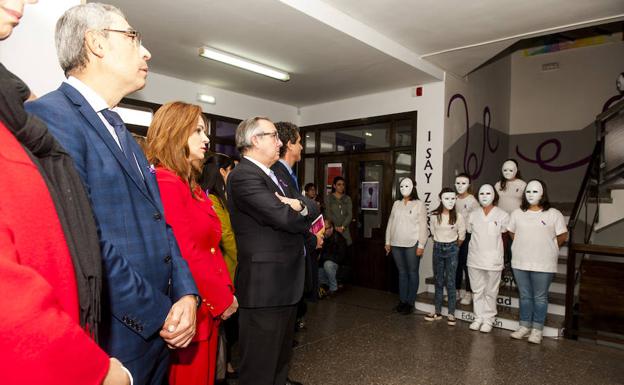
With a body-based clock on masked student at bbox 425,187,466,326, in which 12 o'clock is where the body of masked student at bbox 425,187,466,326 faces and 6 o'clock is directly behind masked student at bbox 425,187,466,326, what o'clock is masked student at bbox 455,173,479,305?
masked student at bbox 455,173,479,305 is roughly at 7 o'clock from masked student at bbox 425,187,466,326.

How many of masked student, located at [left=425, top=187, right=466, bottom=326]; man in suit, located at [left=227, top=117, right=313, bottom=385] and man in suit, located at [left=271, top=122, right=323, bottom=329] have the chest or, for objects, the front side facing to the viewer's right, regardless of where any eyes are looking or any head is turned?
2

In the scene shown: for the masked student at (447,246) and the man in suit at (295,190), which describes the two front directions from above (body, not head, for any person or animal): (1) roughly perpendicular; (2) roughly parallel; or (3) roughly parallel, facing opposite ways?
roughly perpendicular

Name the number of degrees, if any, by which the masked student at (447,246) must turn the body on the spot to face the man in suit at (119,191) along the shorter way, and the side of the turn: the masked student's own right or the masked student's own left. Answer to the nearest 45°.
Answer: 0° — they already face them

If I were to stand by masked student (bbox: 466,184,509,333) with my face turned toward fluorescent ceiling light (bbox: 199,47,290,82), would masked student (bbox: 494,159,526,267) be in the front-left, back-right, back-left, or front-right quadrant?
back-right

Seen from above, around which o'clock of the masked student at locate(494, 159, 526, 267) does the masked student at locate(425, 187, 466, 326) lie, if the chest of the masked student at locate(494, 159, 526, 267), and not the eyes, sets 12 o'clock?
the masked student at locate(425, 187, 466, 326) is roughly at 1 o'clock from the masked student at locate(494, 159, 526, 267).

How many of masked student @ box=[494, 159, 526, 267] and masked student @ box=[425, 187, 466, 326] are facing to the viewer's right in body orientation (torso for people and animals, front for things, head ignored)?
0

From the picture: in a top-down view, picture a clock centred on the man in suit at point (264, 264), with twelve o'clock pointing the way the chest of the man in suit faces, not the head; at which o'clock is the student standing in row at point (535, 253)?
The student standing in row is roughly at 11 o'clock from the man in suit.

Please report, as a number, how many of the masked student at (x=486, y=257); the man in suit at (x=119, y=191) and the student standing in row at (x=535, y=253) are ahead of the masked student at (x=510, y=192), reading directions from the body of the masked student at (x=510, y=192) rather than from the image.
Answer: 3

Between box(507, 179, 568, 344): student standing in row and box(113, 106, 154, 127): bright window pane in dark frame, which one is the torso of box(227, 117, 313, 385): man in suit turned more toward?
the student standing in row

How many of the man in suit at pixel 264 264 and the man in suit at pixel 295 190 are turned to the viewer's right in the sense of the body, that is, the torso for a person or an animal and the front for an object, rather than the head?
2

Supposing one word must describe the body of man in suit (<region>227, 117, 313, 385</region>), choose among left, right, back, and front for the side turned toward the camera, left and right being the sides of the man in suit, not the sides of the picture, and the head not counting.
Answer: right

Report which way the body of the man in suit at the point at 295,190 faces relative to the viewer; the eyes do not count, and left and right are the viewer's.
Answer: facing to the right of the viewer
